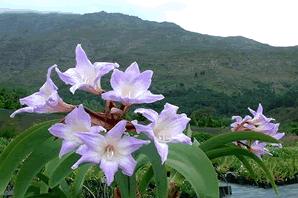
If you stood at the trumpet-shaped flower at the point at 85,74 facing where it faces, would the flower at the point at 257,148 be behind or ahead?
behind

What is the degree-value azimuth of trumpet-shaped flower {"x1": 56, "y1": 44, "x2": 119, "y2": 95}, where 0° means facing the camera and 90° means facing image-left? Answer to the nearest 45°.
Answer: approximately 45°

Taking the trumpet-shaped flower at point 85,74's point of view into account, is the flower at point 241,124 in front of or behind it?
behind
